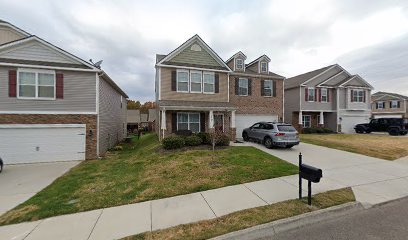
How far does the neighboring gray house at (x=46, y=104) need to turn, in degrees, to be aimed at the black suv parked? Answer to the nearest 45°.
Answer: approximately 90° to its left

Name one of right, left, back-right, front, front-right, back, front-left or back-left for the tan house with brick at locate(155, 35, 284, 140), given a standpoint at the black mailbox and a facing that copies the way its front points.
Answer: back

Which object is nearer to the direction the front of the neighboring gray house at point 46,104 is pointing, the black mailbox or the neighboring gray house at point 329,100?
the black mailbox

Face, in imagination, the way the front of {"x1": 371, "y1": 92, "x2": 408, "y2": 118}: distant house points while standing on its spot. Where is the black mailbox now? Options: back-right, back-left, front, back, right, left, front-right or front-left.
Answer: front

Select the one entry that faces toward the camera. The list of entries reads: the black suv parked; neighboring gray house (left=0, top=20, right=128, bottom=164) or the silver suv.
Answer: the neighboring gray house

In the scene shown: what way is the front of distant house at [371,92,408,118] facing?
toward the camera

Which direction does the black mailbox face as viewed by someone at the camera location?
facing the viewer and to the right of the viewer

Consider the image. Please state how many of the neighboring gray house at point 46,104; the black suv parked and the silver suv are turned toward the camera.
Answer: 1

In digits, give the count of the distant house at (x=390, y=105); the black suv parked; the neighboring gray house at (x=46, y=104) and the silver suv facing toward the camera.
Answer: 2

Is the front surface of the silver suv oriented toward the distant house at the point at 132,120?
yes

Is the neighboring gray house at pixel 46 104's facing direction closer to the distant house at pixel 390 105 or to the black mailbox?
the black mailbox

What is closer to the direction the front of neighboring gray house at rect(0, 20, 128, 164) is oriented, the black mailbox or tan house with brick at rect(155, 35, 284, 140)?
the black mailbox

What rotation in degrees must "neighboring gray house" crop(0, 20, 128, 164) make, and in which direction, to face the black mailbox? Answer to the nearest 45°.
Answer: approximately 45° to its left

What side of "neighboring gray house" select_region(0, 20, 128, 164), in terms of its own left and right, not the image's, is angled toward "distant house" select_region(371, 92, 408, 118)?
left

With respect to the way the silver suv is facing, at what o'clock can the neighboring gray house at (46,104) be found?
The neighboring gray house is roughly at 10 o'clock from the silver suv.

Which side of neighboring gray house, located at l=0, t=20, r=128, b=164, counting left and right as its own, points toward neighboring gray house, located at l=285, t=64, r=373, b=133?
left
